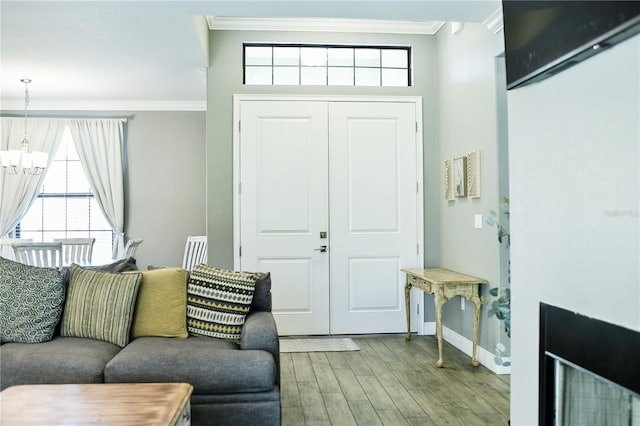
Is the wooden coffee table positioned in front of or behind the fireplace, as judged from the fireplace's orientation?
in front

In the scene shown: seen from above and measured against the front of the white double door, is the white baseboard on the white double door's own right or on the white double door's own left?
on the white double door's own left

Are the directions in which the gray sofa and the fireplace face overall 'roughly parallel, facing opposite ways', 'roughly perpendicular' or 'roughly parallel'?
roughly perpendicular

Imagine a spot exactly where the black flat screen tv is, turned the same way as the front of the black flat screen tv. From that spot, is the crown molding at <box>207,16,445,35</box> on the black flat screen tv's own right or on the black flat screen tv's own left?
on the black flat screen tv's own right

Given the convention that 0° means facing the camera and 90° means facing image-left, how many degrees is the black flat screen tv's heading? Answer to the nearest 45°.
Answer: approximately 45°

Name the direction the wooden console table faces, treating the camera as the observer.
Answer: facing to the left of the viewer

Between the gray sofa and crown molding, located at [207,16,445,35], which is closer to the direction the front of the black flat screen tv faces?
the gray sofa

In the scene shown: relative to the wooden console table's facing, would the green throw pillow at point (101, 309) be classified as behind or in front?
in front

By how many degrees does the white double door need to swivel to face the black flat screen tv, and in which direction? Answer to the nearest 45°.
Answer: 0° — it already faces it

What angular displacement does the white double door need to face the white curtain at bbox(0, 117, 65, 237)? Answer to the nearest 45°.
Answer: approximately 90° to its right
